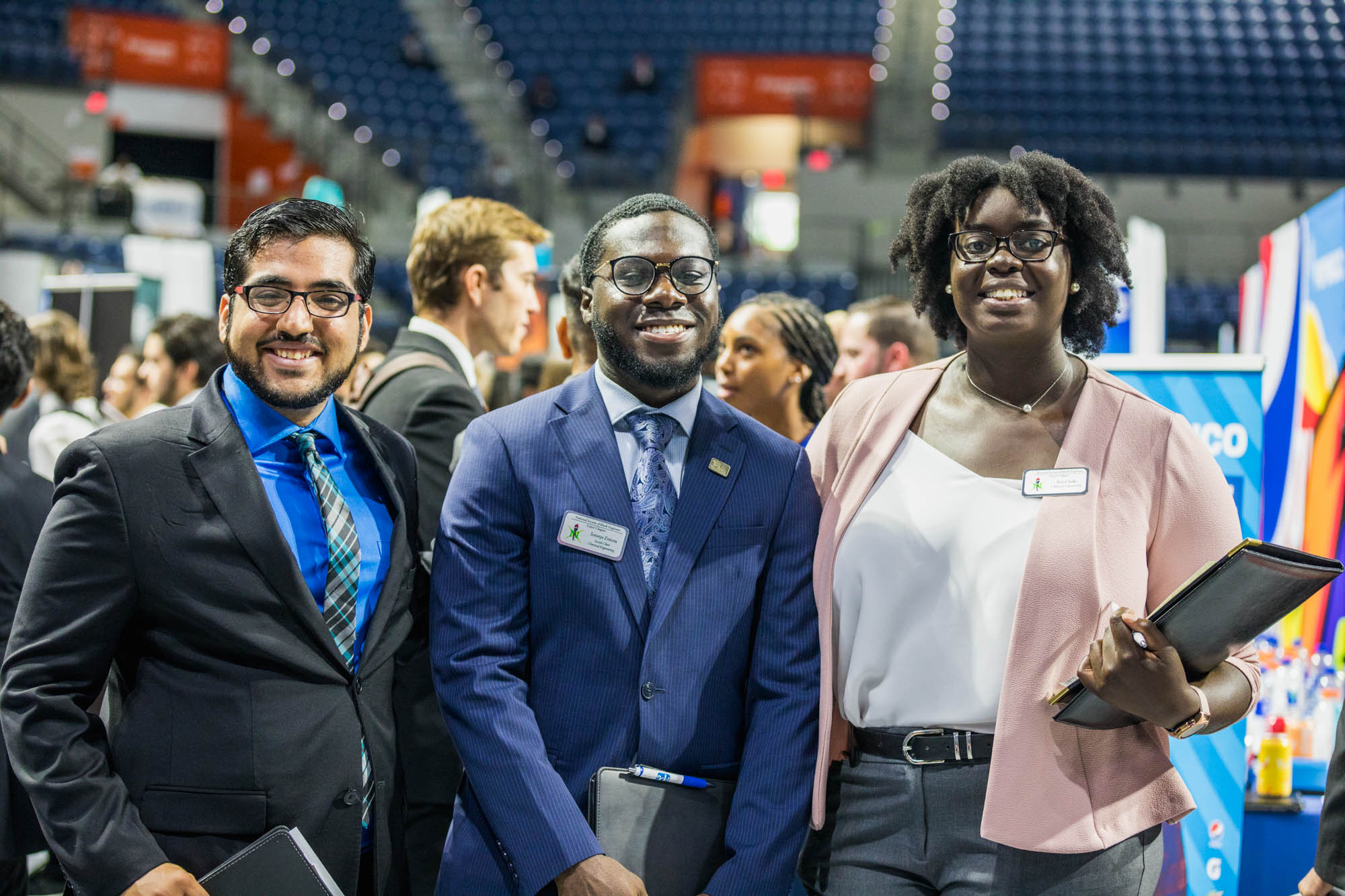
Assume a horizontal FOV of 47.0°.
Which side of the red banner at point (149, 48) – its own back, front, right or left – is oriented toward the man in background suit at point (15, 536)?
front

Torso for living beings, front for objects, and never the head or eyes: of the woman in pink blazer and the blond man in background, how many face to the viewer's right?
1

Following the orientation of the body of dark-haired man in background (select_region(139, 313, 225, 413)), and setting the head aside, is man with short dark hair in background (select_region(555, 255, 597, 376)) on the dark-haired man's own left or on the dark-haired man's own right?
on the dark-haired man's own left

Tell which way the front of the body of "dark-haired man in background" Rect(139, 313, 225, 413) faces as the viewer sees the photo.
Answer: to the viewer's left

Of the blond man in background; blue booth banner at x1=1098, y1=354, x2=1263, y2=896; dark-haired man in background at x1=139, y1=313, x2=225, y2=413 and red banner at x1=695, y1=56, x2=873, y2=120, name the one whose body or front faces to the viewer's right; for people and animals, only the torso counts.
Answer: the blond man in background

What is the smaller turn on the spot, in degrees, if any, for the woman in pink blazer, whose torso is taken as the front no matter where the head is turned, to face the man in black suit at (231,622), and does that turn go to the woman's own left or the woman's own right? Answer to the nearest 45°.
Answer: approximately 90° to the woman's own right

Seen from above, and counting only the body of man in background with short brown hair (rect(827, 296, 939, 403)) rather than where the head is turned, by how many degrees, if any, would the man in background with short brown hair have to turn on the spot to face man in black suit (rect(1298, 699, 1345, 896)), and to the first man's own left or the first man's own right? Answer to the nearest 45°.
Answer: approximately 90° to the first man's own left

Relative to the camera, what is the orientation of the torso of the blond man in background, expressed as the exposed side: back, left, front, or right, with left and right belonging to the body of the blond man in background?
right

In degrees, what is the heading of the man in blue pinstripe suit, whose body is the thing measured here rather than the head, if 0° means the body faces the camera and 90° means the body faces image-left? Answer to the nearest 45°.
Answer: approximately 0°

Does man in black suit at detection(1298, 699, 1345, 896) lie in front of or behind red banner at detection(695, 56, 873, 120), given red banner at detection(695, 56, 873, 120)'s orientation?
in front
